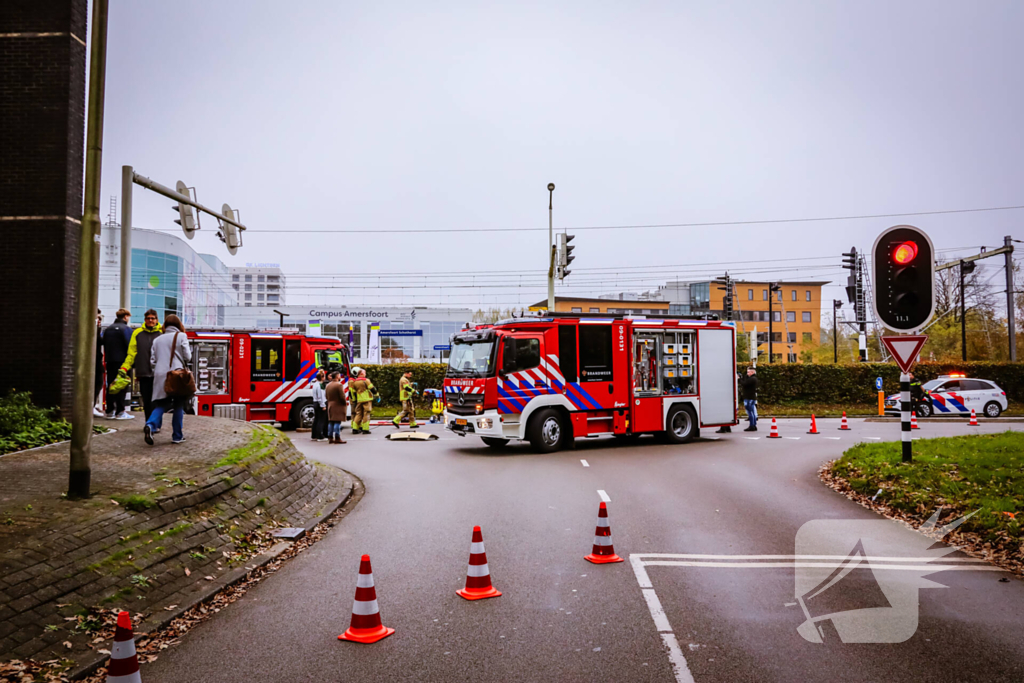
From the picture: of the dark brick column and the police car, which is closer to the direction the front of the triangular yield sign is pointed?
the dark brick column

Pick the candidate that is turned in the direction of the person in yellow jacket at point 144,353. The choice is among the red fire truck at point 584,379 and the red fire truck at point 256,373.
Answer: the red fire truck at point 584,379

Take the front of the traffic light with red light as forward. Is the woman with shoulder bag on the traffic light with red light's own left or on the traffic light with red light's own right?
on the traffic light with red light's own right

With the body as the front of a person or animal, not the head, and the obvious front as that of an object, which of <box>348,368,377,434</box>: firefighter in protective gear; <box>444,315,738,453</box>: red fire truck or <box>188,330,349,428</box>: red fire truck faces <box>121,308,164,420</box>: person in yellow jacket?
<box>444,315,738,453</box>: red fire truck

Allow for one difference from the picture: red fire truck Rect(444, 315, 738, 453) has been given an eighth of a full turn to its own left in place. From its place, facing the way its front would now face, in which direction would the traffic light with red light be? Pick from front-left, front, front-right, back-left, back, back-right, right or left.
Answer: front-left

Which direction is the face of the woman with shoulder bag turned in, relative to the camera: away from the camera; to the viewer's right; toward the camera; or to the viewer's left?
away from the camera

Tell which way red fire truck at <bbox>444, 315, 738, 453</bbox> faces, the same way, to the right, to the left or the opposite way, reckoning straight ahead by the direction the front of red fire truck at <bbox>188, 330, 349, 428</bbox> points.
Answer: the opposite way

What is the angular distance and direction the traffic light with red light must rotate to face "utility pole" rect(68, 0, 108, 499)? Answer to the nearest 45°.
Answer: approximately 45° to its right

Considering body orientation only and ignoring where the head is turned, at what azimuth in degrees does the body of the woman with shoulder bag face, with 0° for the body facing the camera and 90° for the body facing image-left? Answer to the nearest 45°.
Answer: approximately 225°

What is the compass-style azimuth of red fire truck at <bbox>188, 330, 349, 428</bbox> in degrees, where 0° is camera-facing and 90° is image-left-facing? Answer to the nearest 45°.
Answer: approximately 270°

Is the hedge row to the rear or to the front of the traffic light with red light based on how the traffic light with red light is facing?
to the rear

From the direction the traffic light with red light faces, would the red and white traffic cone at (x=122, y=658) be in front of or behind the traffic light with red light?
in front
